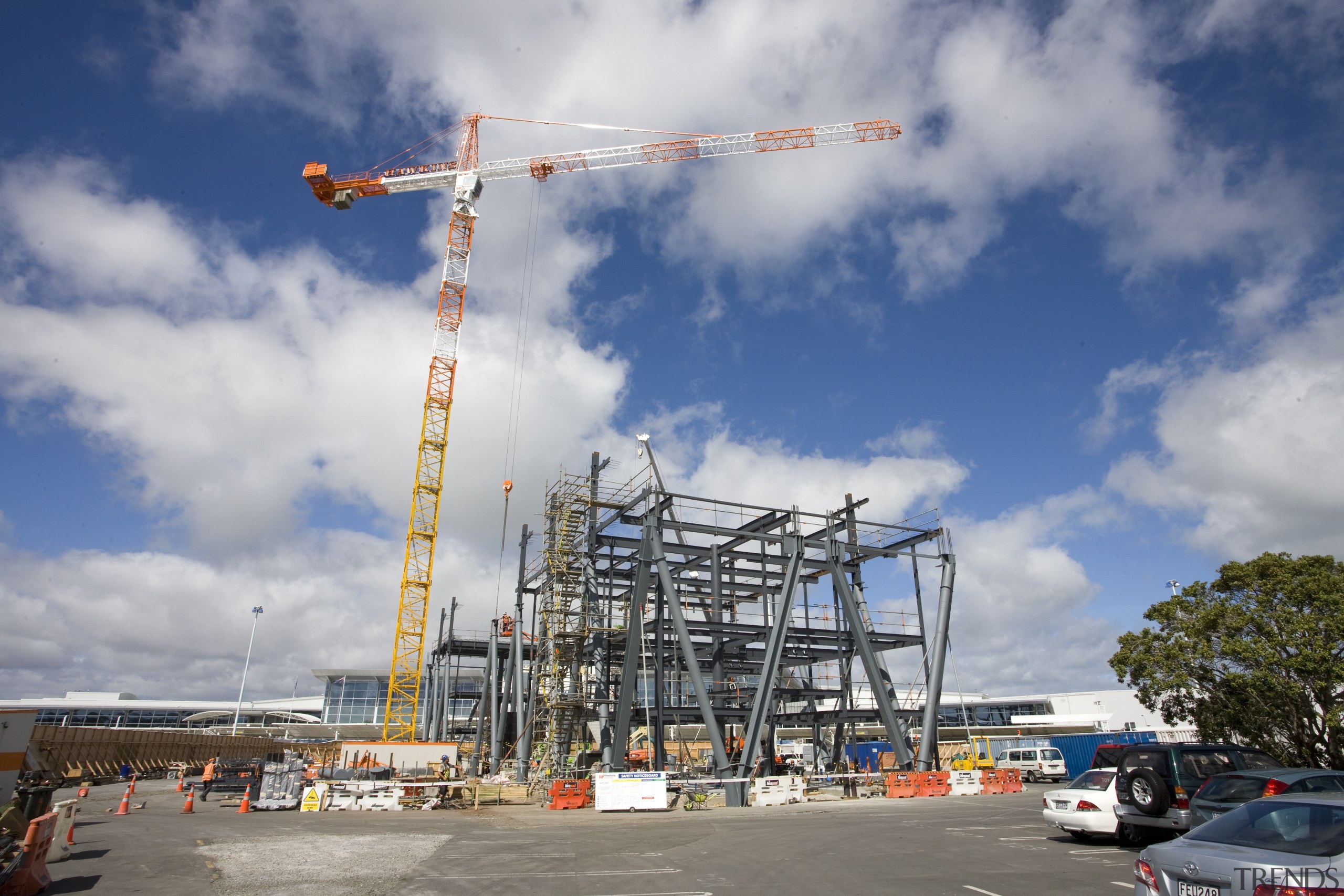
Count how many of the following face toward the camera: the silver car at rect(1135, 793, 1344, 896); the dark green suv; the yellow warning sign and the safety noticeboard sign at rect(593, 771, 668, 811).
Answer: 2

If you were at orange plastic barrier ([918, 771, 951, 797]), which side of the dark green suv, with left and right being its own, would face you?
left

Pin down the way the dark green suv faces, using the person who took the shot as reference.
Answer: facing away from the viewer and to the right of the viewer

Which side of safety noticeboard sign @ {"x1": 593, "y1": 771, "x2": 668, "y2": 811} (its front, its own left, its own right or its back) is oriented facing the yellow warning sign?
right

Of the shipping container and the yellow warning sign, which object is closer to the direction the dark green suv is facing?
the shipping container

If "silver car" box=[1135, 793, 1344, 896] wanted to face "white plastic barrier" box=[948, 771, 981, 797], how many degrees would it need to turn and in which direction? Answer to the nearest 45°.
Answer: approximately 45° to its left

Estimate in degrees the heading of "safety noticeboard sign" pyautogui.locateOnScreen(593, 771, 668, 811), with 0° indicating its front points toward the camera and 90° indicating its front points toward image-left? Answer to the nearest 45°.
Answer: approximately 0°

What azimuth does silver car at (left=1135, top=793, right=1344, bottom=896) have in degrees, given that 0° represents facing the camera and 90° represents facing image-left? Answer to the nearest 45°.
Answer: approximately 225°
